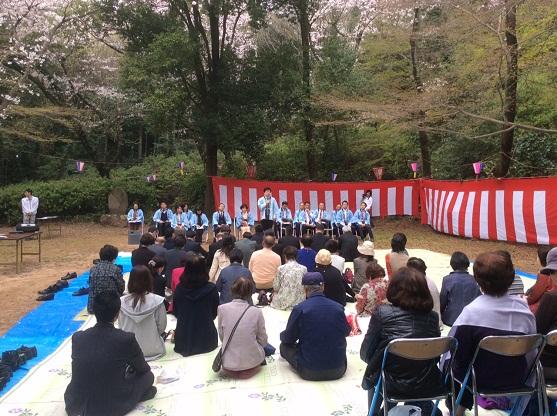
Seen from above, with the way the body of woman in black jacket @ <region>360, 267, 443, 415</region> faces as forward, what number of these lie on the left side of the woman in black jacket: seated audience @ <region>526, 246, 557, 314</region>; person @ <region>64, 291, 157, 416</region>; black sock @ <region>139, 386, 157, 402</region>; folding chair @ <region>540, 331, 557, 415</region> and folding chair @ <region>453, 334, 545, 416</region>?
2

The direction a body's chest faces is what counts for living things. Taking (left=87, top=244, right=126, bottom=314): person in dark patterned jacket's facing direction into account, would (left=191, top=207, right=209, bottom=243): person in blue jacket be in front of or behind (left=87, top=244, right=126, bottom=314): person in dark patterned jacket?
in front

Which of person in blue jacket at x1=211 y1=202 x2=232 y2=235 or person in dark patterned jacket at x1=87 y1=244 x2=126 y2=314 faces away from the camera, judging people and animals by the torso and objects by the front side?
the person in dark patterned jacket

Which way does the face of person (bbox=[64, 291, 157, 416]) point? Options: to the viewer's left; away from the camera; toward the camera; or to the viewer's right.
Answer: away from the camera

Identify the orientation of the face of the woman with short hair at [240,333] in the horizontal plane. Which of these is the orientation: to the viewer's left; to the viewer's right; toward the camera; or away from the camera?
away from the camera

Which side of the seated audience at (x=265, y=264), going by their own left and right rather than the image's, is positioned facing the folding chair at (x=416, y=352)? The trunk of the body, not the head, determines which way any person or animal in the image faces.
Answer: back

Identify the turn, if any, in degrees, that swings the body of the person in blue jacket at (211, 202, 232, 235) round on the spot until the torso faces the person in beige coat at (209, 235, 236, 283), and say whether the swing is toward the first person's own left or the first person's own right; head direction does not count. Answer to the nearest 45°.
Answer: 0° — they already face them

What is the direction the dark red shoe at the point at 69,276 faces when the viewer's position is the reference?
facing to the left of the viewer

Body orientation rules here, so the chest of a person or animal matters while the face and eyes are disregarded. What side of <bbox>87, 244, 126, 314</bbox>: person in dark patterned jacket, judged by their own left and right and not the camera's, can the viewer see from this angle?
back

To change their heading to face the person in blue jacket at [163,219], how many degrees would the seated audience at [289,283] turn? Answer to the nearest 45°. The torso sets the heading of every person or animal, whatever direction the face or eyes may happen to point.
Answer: approximately 45° to their left

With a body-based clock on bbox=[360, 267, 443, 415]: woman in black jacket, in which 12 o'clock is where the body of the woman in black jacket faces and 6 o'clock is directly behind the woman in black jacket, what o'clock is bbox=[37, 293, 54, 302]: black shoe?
The black shoe is roughly at 10 o'clock from the woman in black jacket.

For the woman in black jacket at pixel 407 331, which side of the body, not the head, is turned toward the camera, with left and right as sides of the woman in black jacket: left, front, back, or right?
back

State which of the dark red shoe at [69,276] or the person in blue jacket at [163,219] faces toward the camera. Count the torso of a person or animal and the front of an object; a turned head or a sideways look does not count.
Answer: the person in blue jacket

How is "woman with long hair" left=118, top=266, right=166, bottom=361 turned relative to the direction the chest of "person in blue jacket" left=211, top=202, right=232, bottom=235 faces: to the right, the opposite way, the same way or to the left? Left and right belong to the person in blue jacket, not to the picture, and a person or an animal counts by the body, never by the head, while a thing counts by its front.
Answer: the opposite way

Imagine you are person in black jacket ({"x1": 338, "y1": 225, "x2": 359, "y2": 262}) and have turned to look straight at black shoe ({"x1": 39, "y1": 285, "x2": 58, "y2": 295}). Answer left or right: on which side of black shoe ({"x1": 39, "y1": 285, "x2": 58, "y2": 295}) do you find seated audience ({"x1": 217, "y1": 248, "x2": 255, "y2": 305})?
left

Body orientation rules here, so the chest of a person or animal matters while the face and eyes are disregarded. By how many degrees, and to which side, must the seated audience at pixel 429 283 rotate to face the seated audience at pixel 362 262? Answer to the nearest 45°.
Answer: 0° — they already face them

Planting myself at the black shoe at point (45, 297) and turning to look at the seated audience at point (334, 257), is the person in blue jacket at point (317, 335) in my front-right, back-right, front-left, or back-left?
front-right

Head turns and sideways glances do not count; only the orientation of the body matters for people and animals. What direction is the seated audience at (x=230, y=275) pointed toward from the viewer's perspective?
away from the camera

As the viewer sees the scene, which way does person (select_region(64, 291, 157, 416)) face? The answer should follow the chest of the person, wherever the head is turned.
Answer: away from the camera

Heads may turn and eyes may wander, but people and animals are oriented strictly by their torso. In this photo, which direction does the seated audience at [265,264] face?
away from the camera

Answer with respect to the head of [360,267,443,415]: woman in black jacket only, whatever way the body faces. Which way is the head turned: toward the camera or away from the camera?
away from the camera

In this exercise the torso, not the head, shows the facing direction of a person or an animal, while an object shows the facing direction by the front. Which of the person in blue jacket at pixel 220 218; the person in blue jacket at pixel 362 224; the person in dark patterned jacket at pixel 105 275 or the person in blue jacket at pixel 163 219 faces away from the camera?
the person in dark patterned jacket
